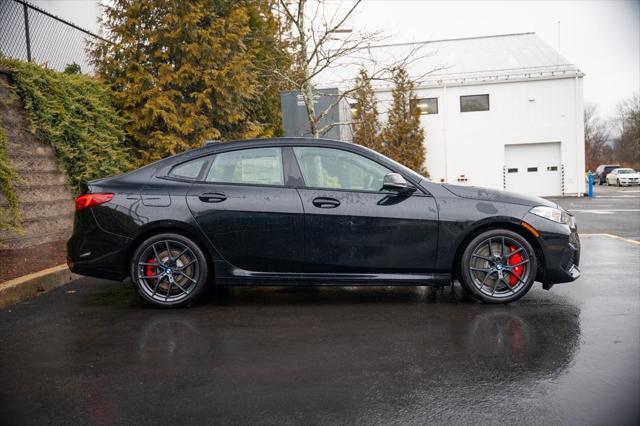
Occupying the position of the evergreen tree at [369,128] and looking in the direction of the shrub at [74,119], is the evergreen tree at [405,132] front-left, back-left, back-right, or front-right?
back-left

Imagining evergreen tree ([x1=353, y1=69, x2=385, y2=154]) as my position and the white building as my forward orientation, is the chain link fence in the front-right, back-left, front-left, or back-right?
back-right

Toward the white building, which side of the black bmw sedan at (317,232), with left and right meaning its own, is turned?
left

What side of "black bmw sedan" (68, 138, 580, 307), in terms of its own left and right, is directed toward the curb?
back

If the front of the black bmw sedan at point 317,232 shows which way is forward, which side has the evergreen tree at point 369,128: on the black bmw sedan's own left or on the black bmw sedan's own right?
on the black bmw sedan's own left

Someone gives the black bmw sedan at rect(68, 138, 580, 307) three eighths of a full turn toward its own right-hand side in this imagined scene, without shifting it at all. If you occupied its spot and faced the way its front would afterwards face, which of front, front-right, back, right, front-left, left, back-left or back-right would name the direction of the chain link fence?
right

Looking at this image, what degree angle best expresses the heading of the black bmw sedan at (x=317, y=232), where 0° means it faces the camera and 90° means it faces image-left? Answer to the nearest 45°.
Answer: approximately 270°

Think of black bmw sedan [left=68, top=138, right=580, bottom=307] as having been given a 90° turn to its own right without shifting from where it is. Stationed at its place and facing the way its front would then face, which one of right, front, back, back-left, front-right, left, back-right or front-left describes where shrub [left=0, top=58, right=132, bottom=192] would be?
back-right

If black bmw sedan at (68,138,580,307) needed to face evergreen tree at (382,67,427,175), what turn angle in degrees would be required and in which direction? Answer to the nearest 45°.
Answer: approximately 90° to its left
